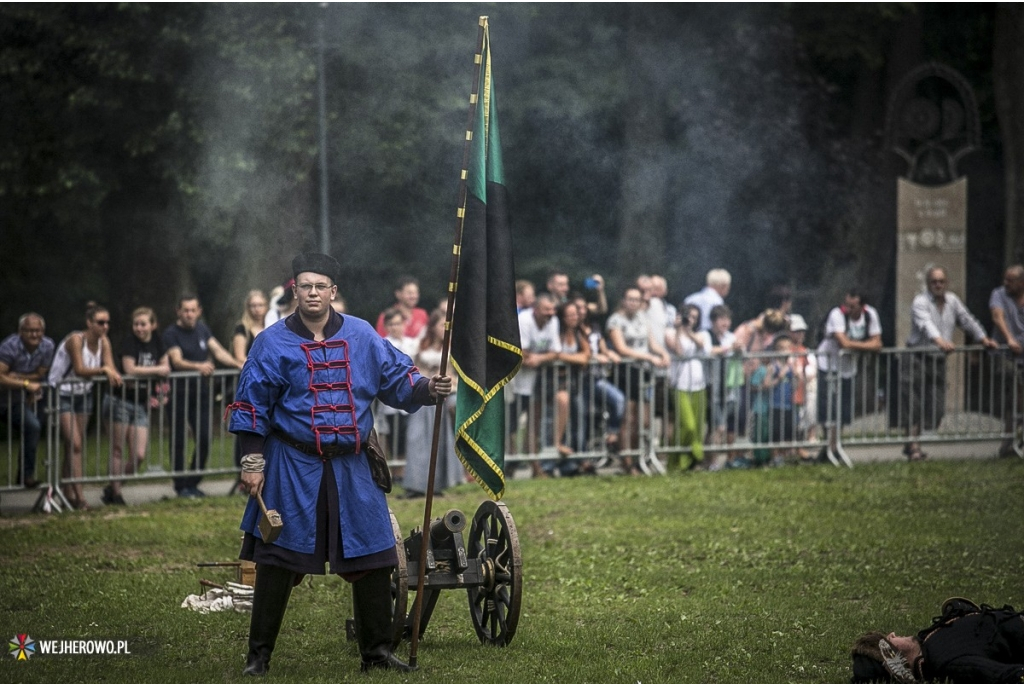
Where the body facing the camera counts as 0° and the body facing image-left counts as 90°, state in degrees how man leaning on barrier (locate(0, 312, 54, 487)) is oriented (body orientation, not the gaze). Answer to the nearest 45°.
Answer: approximately 0°

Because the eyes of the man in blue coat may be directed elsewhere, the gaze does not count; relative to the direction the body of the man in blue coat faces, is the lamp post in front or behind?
behind

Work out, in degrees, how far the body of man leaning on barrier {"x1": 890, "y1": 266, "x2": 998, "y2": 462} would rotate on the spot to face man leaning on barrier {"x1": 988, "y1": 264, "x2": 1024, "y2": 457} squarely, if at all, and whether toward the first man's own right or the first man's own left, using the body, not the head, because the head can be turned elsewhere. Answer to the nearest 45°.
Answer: approximately 90° to the first man's own left

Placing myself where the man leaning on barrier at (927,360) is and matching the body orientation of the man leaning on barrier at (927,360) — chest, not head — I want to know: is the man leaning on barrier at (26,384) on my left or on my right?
on my right

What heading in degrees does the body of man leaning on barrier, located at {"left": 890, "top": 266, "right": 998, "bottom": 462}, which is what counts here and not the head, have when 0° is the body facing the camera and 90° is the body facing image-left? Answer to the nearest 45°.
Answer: approximately 315°

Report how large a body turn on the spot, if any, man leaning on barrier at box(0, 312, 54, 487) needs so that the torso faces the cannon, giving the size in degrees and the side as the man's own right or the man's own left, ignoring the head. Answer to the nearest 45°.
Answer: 0° — they already face it

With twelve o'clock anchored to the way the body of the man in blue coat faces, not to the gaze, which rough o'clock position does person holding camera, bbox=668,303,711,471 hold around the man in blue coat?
The person holding camera is roughly at 7 o'clock from the man in blue coat.

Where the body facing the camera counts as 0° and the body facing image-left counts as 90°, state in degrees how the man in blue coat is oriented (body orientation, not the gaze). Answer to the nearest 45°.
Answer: approximately 0°

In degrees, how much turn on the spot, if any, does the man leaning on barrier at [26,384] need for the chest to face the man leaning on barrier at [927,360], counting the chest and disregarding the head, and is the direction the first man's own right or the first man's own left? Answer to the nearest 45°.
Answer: approximately 90° to the first man's own left

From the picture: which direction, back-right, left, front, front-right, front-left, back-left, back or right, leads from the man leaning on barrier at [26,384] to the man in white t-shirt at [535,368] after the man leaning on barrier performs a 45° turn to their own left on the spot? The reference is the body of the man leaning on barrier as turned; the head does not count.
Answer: front-left
